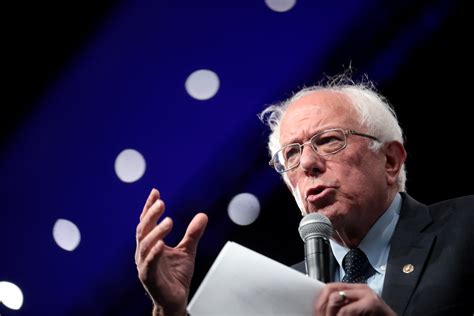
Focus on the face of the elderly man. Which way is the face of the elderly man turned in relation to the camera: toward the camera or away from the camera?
toward the camera

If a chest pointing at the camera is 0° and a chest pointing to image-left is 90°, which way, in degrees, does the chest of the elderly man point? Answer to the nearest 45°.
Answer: approximately 45°
